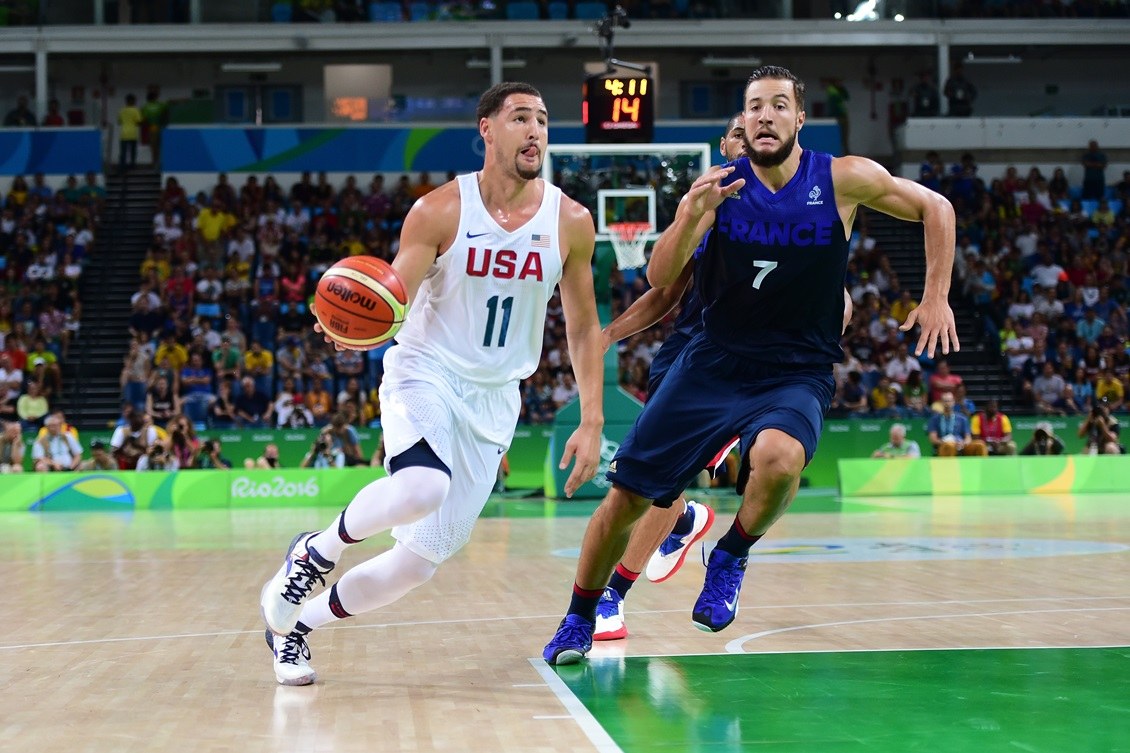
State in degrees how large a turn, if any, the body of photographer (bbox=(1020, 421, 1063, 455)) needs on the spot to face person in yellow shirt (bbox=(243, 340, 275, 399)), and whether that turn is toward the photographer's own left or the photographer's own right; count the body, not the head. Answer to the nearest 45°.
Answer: approximately 90° to the photographer's own right

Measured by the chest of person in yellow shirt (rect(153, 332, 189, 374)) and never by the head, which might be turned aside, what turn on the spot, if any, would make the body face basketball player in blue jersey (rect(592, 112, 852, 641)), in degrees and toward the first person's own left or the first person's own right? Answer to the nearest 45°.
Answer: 0° — they already face them

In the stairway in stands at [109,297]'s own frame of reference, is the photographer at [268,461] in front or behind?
in front

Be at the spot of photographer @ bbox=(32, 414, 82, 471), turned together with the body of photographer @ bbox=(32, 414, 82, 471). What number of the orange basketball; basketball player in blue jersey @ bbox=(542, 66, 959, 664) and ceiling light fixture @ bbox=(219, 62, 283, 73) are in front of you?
2

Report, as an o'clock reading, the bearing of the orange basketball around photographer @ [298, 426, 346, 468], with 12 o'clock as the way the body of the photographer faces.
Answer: The orange basketball is roughly at 12 o'clock from the photographer.

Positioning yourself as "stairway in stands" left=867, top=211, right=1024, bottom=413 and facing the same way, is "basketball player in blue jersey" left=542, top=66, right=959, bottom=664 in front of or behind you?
in front

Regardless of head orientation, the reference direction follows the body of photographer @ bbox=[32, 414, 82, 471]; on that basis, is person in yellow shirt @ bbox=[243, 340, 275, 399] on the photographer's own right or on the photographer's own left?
on the photographer's own left

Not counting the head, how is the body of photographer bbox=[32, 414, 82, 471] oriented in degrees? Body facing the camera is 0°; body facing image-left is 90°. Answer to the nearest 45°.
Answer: approximately 0°

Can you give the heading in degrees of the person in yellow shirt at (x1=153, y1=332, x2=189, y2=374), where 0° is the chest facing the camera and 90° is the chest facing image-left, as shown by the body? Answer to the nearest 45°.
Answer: approximately 0°

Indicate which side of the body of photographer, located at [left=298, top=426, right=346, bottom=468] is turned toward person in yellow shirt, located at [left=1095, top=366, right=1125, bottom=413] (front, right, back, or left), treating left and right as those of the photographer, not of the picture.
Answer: left

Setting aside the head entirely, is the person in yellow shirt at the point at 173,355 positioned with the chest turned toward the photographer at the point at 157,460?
yes
